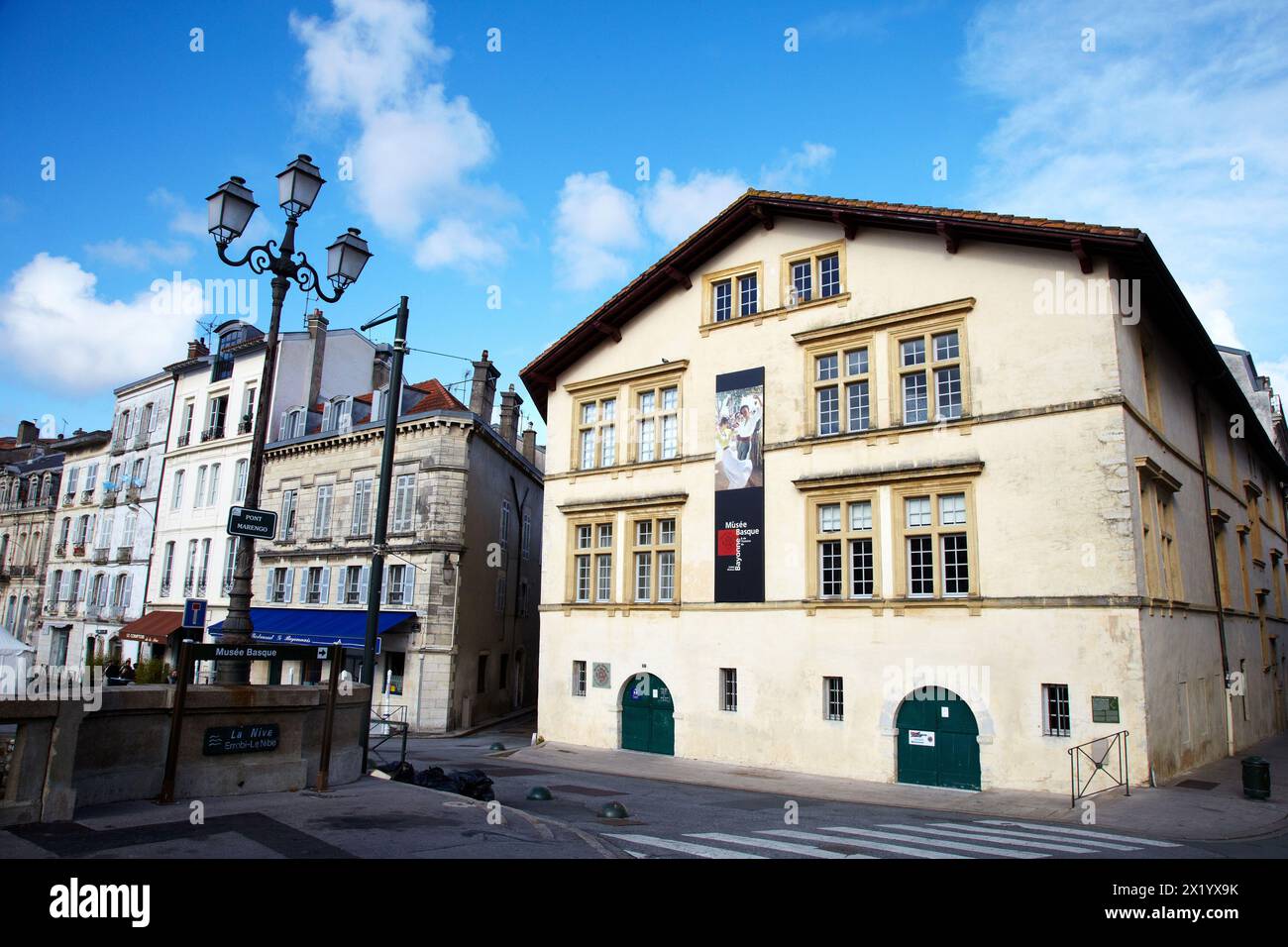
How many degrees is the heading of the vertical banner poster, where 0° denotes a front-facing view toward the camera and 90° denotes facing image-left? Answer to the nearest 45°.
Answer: approximately 45°

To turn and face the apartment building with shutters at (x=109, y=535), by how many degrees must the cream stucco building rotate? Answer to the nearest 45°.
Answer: approximately 45° to its right

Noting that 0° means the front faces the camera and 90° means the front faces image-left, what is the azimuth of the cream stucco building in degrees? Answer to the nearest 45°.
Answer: approximately 45°

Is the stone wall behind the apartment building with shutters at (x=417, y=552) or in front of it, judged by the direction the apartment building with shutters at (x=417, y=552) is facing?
in front

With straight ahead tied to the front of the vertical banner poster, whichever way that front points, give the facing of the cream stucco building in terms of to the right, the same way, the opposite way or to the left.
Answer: the same way

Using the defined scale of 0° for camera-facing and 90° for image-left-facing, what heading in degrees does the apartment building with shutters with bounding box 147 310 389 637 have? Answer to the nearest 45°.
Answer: approximately 45°

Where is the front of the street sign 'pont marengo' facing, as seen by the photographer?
facing the viewer

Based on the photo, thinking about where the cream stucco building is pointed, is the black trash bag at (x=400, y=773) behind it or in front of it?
in front

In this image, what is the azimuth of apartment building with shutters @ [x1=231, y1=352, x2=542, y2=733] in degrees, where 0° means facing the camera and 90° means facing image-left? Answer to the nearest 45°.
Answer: approximately 45°

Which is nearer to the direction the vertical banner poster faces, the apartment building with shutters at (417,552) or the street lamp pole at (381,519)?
the street lamp pole

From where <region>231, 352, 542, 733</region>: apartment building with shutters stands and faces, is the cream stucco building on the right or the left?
on its left

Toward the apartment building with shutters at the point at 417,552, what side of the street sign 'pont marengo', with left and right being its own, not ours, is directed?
back
